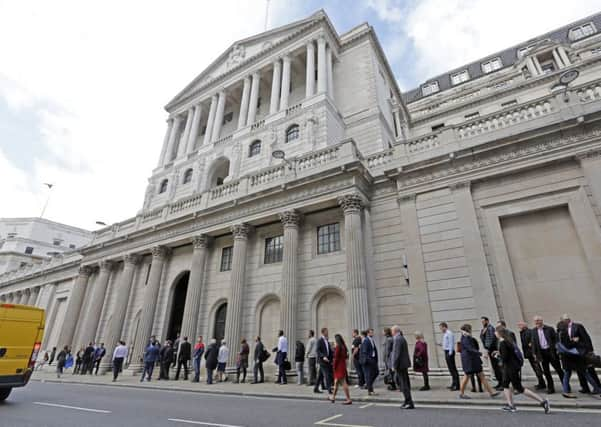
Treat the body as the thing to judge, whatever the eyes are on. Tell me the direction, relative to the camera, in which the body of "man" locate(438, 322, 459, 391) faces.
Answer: to the viewer's left

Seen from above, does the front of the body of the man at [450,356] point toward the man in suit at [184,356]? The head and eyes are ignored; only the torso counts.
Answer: yes

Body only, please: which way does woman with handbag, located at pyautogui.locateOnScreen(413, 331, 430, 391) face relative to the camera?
to the viewer's left

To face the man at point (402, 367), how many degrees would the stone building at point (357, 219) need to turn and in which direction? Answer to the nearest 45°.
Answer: approximately 45° to its left
